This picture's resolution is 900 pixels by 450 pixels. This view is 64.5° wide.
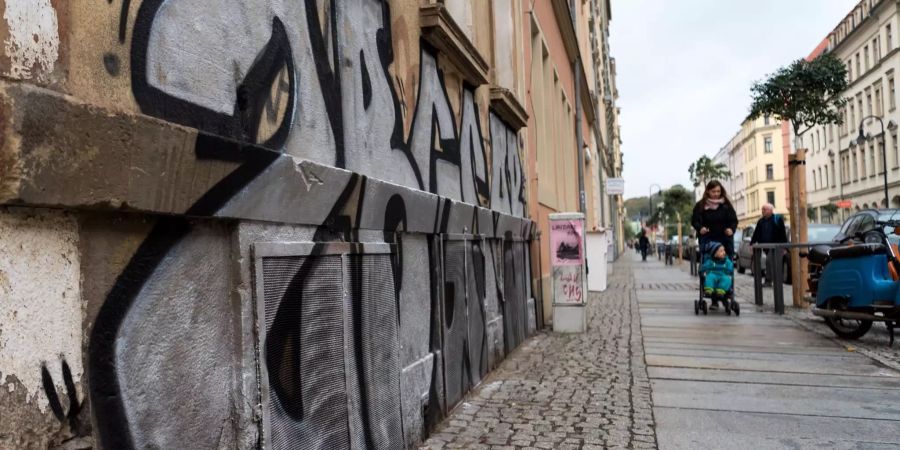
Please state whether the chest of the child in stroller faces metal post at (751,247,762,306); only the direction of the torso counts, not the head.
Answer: no

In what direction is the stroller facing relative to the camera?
toward the camera

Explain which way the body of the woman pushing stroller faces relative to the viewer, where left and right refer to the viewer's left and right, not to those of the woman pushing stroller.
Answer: facing the viewer

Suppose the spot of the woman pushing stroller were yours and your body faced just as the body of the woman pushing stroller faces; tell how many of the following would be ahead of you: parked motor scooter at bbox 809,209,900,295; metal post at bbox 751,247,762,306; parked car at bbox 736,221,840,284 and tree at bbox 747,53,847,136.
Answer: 0

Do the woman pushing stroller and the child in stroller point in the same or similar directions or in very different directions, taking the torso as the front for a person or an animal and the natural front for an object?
same or similar directions

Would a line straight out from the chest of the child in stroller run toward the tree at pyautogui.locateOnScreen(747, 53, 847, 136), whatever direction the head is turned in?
no

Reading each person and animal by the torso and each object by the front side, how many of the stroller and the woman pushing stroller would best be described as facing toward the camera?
2

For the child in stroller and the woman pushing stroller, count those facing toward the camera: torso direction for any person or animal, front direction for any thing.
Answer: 2

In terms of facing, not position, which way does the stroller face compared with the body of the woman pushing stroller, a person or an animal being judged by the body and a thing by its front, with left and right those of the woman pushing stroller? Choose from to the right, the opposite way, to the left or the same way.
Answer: the same way

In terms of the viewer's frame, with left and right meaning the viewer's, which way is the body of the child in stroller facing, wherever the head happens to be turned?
facing the viewer

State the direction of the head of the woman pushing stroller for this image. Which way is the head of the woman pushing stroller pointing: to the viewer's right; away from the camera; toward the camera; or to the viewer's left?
toward the camera
